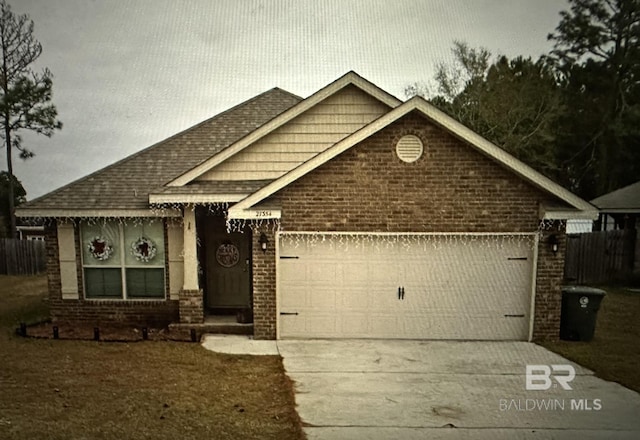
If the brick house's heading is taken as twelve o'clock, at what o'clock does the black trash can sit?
The black trash can is roughly at 9 o'clock from the brick house.

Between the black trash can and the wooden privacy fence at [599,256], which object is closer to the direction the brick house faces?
the black trash can

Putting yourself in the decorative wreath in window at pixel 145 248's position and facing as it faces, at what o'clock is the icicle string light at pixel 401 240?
The icicle string light is roughly at 10 o'clock from the decorative wreath in window.

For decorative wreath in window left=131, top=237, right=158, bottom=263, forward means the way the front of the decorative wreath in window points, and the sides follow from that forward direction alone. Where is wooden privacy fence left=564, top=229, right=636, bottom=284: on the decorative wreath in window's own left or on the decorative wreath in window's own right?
on the decorative wreath in window's own left

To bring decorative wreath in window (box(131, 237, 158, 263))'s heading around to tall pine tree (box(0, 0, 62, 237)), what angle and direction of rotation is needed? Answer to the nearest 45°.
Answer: approximately 135° to its right

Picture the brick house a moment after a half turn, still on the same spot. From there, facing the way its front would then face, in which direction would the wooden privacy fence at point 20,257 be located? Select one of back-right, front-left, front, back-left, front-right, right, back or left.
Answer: front-left

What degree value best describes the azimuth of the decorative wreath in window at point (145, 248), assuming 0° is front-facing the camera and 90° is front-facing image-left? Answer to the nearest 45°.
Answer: approximately 0°

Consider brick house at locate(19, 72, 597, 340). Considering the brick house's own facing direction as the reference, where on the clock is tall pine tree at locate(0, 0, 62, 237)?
The tall pine tree is roughly at 4 o'clock from the brick house.

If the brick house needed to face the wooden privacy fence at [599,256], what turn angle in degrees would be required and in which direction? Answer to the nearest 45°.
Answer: approximately 135° to its left
